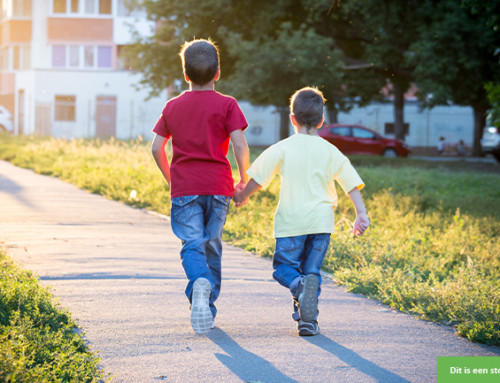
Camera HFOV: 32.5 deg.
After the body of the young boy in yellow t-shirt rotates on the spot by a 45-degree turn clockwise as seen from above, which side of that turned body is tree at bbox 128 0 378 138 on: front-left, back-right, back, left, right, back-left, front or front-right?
front-left

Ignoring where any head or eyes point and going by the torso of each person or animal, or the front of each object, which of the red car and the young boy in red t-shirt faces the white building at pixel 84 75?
the young boy in red t-shirt

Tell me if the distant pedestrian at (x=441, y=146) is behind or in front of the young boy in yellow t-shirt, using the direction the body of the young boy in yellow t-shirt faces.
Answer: in front

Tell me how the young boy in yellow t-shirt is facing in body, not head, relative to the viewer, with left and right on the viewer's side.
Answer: facing away from the viewer

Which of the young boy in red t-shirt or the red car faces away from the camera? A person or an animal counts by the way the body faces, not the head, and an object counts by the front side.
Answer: the young boy in red t-shirt

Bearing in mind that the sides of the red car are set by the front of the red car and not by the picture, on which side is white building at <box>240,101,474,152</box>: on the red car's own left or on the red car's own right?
on the red car's own left

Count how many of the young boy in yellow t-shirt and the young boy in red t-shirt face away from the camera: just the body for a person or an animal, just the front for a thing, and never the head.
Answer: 2

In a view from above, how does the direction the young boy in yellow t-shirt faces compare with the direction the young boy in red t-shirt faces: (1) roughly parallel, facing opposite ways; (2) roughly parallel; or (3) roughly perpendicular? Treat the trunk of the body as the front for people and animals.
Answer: roughly parallel

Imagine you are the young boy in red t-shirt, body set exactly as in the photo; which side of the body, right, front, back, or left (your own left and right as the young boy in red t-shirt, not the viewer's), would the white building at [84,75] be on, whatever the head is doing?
front

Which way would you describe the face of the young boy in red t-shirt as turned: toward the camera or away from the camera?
away from the camera

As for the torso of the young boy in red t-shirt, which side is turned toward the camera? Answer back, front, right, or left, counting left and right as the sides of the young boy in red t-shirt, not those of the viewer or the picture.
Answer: back

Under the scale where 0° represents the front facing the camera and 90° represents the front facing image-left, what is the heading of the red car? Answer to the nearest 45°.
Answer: approximately 270°

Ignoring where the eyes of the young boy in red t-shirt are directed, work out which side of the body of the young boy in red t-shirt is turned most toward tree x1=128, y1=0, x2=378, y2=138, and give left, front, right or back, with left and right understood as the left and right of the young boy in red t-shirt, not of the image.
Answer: front

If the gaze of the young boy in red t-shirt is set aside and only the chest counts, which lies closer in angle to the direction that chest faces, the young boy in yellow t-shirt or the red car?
the red car

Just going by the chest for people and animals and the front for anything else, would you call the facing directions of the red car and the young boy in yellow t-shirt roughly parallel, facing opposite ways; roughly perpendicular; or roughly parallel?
roughly perpendicular

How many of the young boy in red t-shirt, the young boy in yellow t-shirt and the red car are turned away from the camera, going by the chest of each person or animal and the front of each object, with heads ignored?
2
